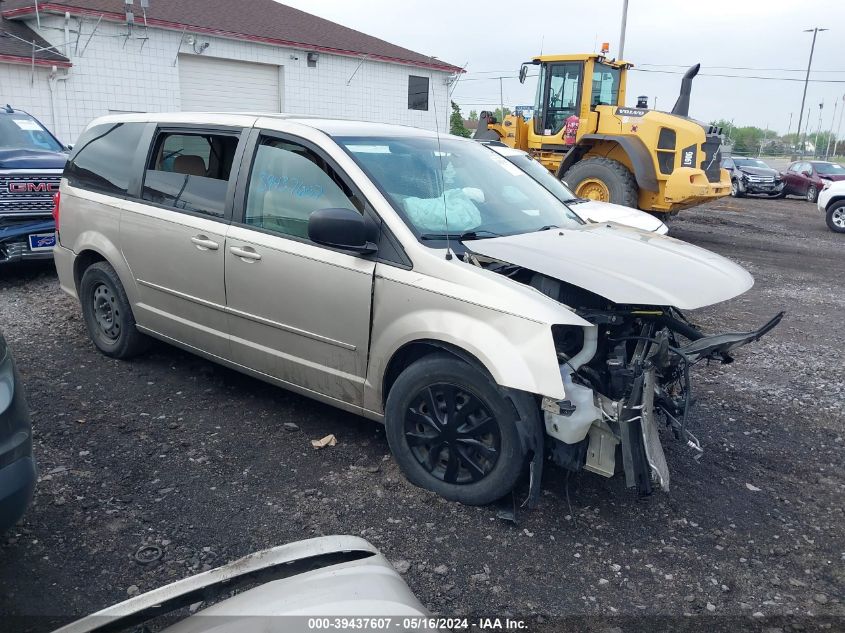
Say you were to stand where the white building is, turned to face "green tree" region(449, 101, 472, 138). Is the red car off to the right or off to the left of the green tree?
right

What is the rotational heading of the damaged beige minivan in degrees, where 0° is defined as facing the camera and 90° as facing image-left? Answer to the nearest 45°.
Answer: approximately 315°

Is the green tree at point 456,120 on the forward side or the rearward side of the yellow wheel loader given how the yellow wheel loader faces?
on the forward side

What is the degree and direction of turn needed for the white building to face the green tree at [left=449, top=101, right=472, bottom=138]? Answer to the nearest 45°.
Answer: approximately 90° to its left

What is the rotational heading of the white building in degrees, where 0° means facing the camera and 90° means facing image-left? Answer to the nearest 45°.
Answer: approximately 315°

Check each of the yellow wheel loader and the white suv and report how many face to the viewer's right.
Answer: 0

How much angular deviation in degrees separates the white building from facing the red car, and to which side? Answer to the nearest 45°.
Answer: approximately 45° to its left

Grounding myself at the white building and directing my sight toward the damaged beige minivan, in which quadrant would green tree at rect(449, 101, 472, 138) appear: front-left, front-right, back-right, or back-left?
back-left

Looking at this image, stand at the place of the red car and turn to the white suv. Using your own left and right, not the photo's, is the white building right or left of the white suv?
right

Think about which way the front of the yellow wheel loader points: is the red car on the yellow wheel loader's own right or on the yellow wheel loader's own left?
on the yellow wheel loader's own right

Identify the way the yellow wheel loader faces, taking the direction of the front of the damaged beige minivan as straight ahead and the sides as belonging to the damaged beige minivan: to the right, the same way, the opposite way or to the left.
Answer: the opposite way

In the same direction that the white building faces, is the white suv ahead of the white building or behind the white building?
ahead

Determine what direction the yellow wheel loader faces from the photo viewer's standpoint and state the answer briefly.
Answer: facing away from the viewer and to the left of the viewer
